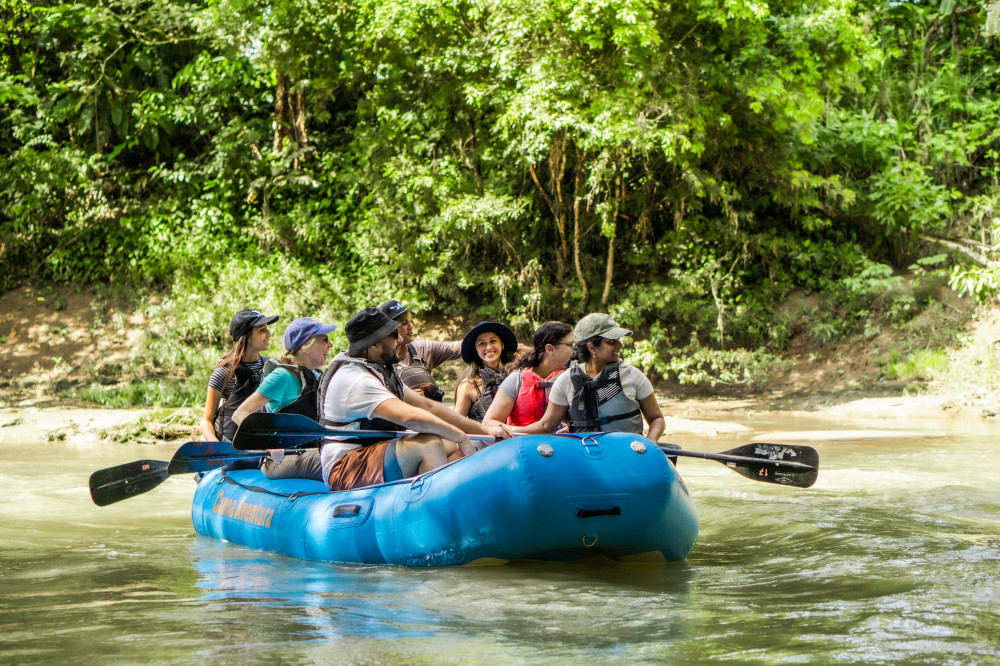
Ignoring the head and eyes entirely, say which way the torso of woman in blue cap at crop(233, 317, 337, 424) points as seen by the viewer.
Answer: to the viewer's right

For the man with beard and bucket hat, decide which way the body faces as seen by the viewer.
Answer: to the viewer's right

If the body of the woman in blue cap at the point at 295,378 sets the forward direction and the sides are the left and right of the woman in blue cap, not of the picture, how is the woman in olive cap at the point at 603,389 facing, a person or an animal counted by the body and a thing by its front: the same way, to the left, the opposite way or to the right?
to the right

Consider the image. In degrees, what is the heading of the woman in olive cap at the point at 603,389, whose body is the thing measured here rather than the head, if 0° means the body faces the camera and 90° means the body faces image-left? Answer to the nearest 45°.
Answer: approximately 0°

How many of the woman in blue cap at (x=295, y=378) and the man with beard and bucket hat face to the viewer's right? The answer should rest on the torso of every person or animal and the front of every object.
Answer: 2

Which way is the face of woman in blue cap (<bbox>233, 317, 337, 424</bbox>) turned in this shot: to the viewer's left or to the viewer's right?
to the viewer's right

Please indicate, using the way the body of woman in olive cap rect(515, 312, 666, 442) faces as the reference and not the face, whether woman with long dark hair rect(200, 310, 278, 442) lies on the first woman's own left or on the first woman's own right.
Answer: on the first woman's own right

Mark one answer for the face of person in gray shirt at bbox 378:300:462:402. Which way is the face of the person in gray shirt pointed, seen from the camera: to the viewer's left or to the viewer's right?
to the viewer's right

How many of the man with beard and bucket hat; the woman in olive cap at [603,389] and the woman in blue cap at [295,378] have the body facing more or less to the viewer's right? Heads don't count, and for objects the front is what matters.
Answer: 2

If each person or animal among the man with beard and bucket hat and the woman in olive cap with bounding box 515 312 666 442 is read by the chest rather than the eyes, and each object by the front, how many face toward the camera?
1
